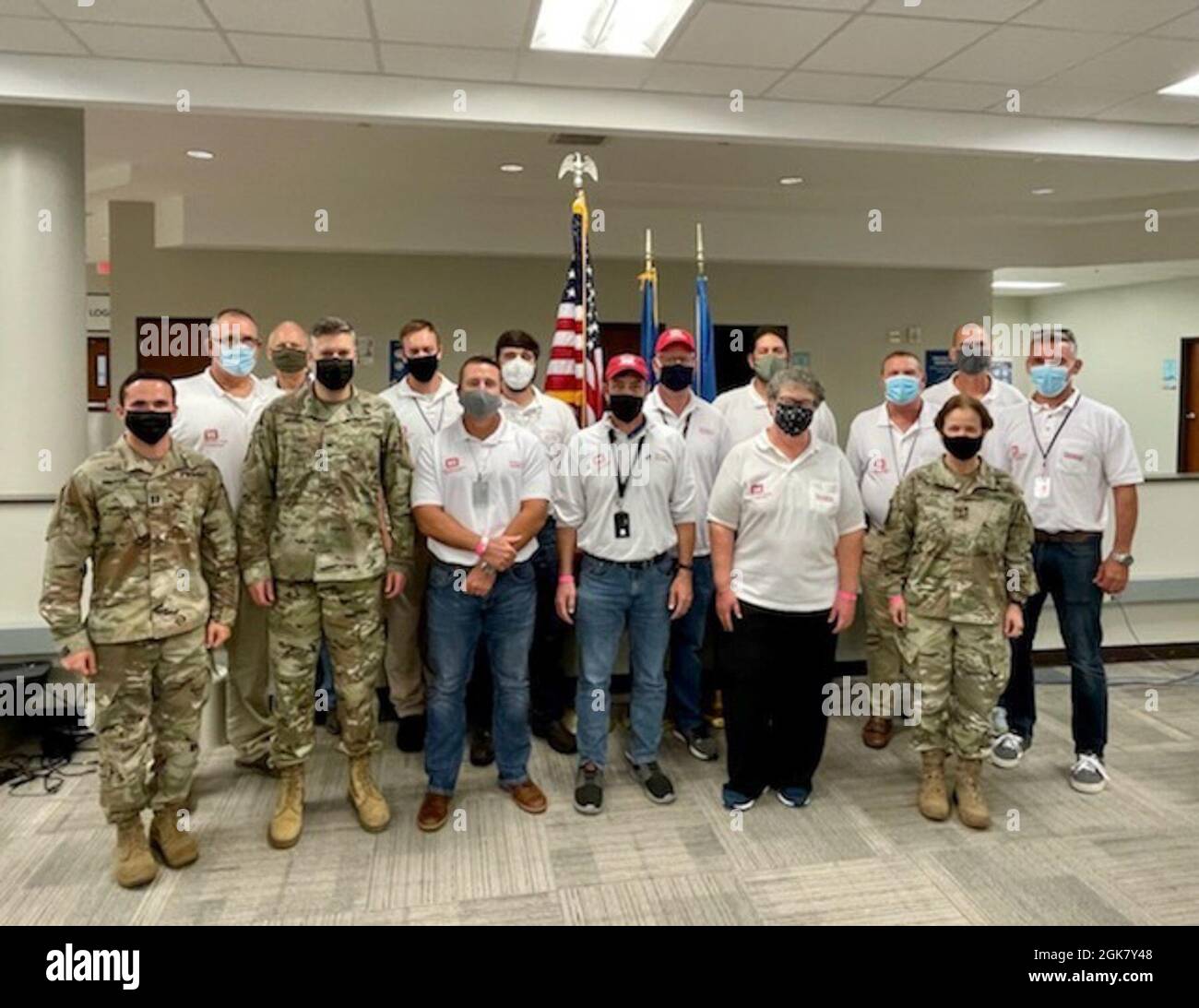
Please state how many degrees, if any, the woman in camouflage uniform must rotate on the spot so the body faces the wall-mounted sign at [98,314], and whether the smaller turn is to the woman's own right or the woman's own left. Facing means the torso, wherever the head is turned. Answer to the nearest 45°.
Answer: approximately 135° to the woman's own right

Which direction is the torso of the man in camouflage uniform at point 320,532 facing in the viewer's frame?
toward the camera

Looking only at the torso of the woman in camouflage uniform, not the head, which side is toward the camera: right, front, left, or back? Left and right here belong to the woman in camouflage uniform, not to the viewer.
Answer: front

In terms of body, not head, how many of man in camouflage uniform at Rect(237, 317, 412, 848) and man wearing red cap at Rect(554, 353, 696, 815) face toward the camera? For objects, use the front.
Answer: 2

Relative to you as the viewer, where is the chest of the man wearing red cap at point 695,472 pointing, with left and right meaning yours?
facing the viewer

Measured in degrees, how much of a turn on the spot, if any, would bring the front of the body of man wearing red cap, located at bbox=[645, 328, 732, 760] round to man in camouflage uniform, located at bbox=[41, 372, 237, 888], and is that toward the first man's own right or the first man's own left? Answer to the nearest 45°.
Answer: approximately 45° to the first man's own right
